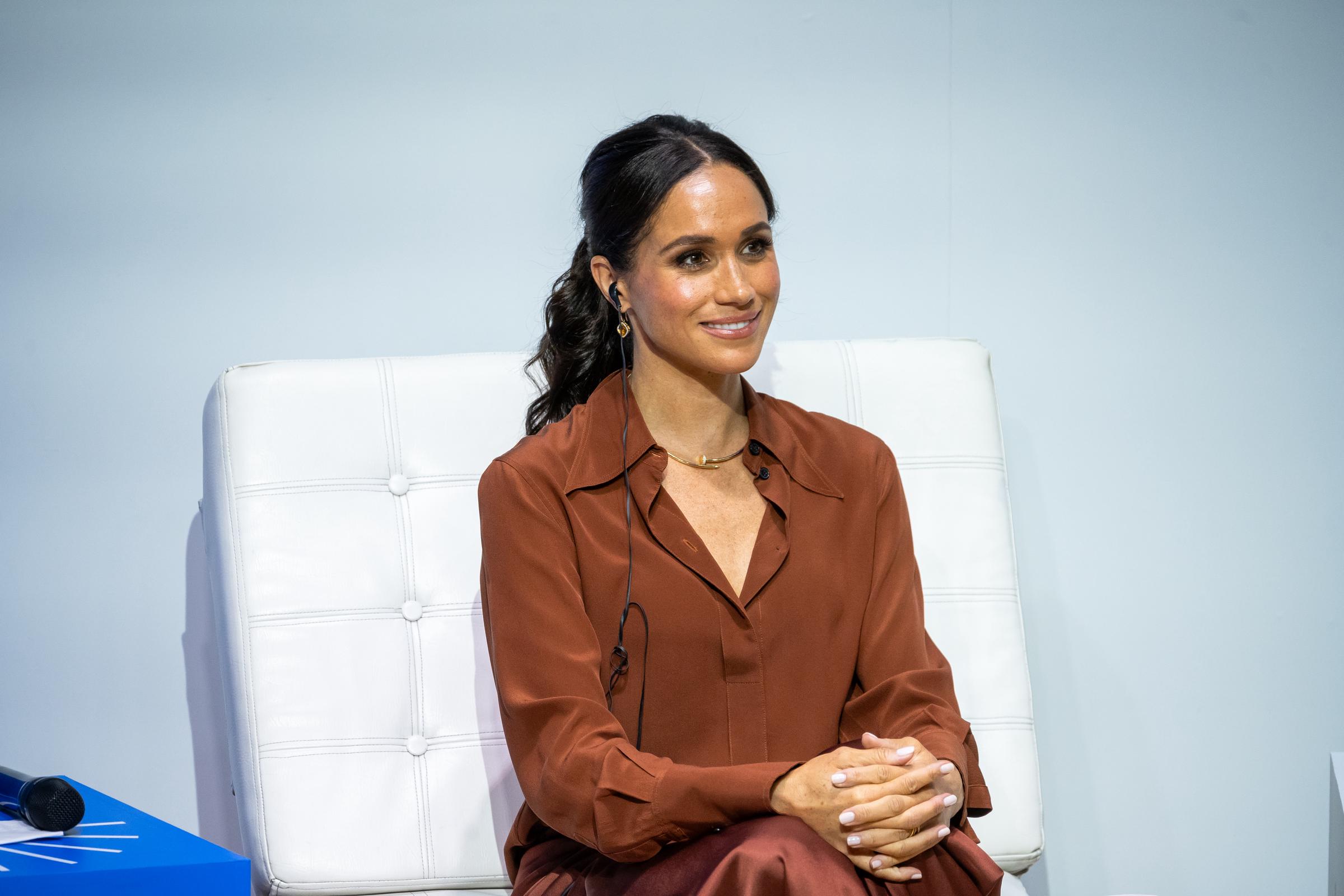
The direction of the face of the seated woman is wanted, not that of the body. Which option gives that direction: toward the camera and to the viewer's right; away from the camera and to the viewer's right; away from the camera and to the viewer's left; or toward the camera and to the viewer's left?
toward the camera and to the viewer's right

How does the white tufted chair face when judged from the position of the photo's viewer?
facing the viewer

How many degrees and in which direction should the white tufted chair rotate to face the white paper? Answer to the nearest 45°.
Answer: approximately 45° to its right

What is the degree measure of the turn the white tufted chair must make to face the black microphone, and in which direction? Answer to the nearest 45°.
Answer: approximately 45° to its right
